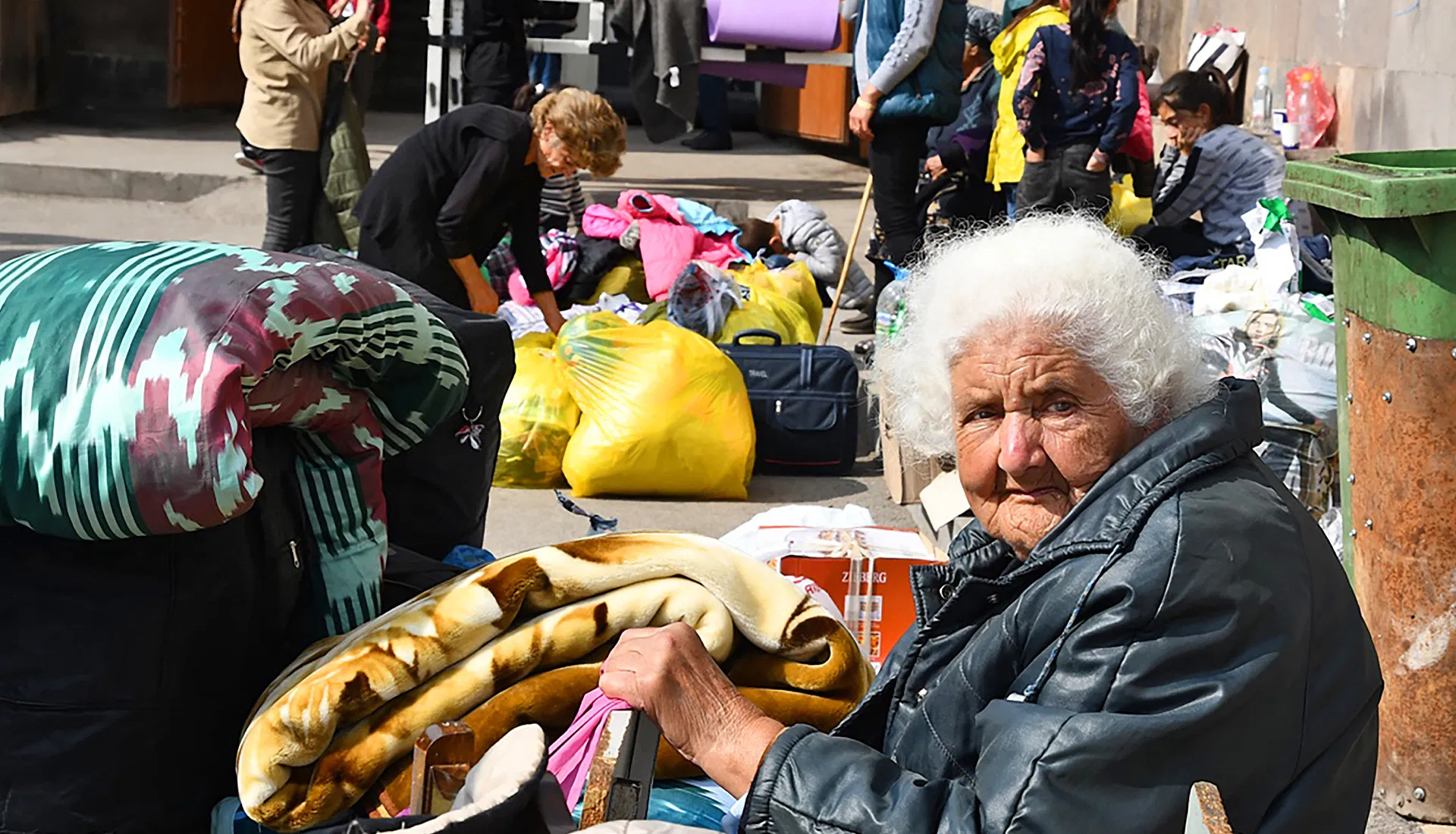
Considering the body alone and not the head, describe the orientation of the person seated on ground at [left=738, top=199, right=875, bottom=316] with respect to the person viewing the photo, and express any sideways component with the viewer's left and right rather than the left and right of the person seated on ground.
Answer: facing to the left of the viewer

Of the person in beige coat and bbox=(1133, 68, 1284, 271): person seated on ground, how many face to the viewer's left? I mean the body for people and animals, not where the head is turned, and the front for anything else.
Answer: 1

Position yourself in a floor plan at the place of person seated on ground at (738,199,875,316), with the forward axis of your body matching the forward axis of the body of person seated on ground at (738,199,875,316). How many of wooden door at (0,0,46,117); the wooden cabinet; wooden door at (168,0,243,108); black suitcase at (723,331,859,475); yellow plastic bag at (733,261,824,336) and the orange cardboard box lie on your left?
3

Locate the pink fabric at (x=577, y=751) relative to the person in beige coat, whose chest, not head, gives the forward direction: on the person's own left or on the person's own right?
on the person's own right

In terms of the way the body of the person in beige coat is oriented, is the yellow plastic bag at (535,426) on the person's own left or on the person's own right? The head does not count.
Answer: on the person's own right

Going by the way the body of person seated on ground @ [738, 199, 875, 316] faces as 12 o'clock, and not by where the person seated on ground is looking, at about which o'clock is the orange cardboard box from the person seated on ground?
The orange cardboard box is roughly at 9 o'clock from the person seated on ground.

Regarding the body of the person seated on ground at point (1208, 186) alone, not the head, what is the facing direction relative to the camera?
to the viewer's left

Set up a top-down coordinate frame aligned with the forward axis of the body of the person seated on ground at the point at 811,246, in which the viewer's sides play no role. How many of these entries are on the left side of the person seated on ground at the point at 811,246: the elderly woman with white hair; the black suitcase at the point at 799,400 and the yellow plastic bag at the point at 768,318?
3

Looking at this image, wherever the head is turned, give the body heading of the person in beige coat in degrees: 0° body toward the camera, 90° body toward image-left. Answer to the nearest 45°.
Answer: approximately 270°
